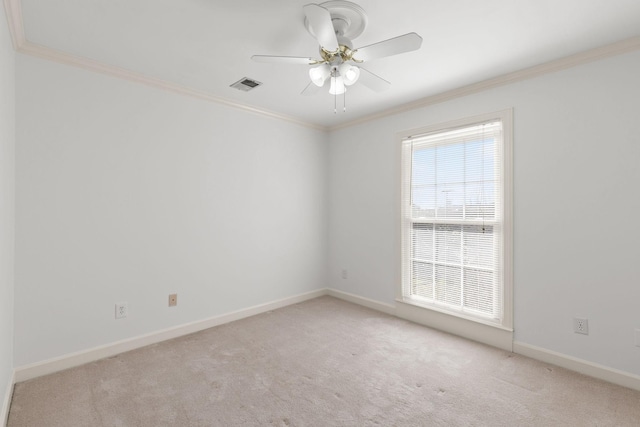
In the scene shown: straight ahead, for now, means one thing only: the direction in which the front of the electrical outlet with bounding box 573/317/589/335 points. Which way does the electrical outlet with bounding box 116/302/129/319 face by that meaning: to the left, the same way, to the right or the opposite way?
to the left

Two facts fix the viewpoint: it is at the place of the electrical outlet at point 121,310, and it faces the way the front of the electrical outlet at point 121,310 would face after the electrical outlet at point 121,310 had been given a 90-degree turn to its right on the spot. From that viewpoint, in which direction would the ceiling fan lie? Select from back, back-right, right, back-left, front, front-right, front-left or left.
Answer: back-left

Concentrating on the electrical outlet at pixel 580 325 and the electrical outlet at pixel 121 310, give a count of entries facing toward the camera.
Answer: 2

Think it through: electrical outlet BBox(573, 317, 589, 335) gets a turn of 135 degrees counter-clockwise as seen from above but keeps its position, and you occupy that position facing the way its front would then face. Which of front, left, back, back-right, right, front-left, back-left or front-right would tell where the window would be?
back-left

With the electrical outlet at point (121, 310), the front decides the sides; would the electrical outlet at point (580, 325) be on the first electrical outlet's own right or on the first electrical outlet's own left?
on the first electrical outlet's own left

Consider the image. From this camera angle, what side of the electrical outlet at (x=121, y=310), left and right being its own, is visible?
front

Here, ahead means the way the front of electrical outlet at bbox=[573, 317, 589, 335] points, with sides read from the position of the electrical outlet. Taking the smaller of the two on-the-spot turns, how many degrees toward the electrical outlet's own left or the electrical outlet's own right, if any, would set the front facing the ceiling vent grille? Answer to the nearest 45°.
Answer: approximately 45° to the electrical outlet's own right

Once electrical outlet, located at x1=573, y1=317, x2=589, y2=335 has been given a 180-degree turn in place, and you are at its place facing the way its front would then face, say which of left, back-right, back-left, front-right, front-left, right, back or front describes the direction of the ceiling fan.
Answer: back-left

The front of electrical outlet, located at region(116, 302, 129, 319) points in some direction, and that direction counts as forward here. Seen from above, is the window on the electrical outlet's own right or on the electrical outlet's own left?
on the electrical outlet's own left

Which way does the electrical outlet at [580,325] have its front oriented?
toward the camera
